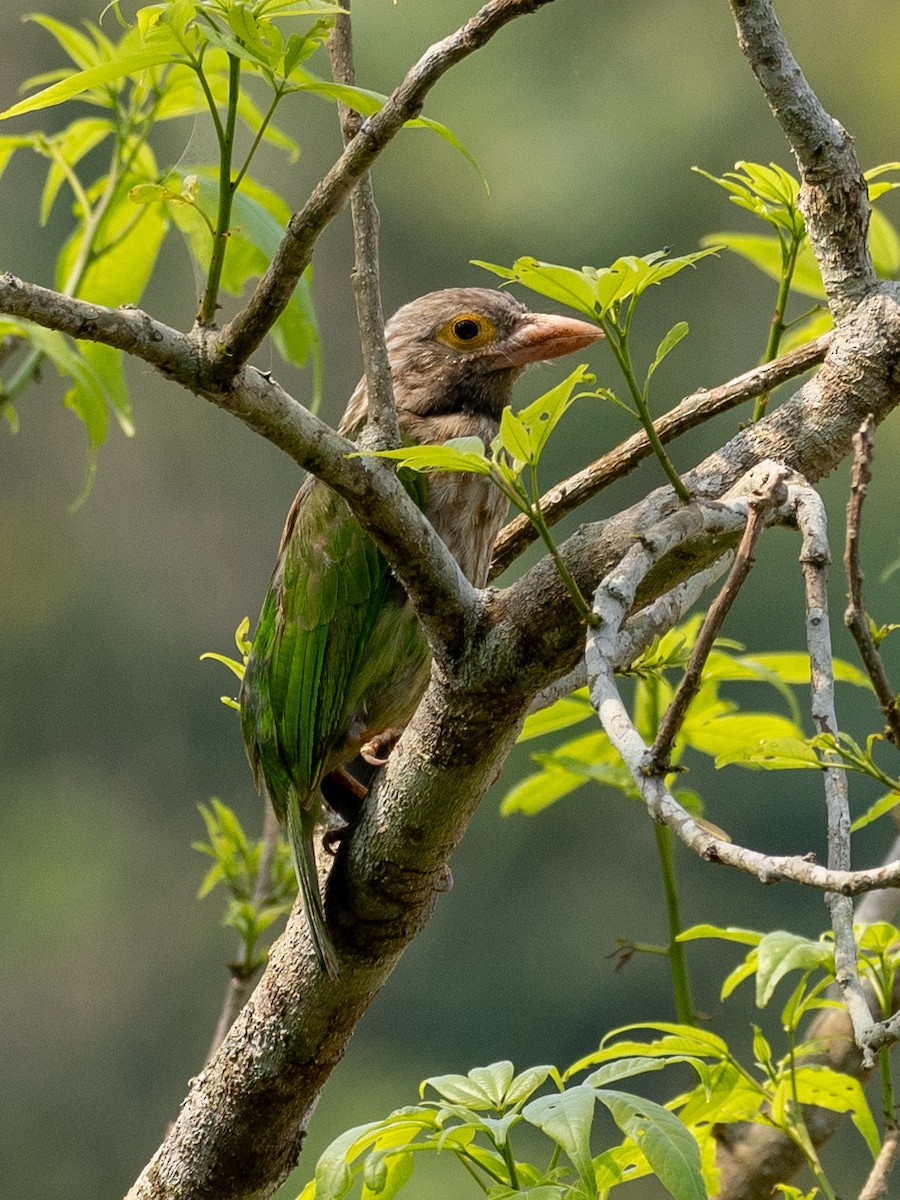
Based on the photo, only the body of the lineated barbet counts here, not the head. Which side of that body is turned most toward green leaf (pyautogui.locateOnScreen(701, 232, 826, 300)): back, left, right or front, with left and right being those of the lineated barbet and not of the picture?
front

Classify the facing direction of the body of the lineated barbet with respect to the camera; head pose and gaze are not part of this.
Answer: to the viewer's right

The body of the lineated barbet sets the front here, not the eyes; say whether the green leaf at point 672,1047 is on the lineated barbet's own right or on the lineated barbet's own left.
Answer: on the lineated barbet's own right

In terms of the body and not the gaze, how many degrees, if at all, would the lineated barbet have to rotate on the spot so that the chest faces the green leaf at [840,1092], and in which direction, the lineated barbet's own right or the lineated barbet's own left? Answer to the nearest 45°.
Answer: approximately 45° to the lineated barbet's own right

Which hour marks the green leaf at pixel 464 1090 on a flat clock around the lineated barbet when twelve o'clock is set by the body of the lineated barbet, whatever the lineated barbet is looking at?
The green leaf is roughly at 3 o'clock from the lineated barbet.

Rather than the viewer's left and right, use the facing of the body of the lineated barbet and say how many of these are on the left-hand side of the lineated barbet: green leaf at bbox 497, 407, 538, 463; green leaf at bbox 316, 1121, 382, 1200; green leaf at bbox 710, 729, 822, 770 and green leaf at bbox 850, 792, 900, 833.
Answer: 0

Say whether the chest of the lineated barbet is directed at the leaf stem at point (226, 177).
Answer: no

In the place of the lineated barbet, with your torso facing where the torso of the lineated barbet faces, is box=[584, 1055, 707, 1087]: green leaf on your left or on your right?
on your right
